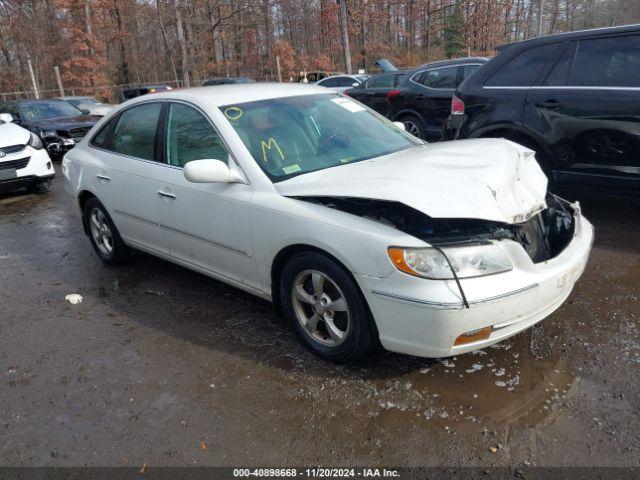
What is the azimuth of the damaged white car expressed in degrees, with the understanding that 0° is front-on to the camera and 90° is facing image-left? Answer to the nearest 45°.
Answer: approximately 315°

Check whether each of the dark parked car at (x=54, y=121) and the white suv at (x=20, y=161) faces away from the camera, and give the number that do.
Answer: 0

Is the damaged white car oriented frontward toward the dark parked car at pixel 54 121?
no

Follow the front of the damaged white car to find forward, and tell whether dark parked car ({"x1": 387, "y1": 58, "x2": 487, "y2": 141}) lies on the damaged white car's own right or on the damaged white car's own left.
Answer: on the damaged white car's own left

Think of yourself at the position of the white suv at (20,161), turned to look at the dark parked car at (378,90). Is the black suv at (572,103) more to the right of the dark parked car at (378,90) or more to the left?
right

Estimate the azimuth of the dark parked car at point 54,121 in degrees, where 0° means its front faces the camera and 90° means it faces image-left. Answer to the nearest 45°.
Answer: approximately 315°

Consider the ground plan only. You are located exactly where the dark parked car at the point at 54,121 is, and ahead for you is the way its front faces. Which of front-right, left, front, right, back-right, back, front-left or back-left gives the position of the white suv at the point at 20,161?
front-right

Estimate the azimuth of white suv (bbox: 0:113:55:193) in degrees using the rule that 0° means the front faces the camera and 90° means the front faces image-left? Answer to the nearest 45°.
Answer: approximately 315°

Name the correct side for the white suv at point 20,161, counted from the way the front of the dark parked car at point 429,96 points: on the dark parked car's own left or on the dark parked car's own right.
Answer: on the dark parked car's own right

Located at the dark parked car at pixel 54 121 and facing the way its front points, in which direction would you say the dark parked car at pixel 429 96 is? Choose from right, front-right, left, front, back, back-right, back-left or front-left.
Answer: front

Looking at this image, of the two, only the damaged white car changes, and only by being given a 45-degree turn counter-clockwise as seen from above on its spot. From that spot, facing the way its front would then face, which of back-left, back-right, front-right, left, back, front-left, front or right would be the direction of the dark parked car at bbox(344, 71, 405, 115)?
left
